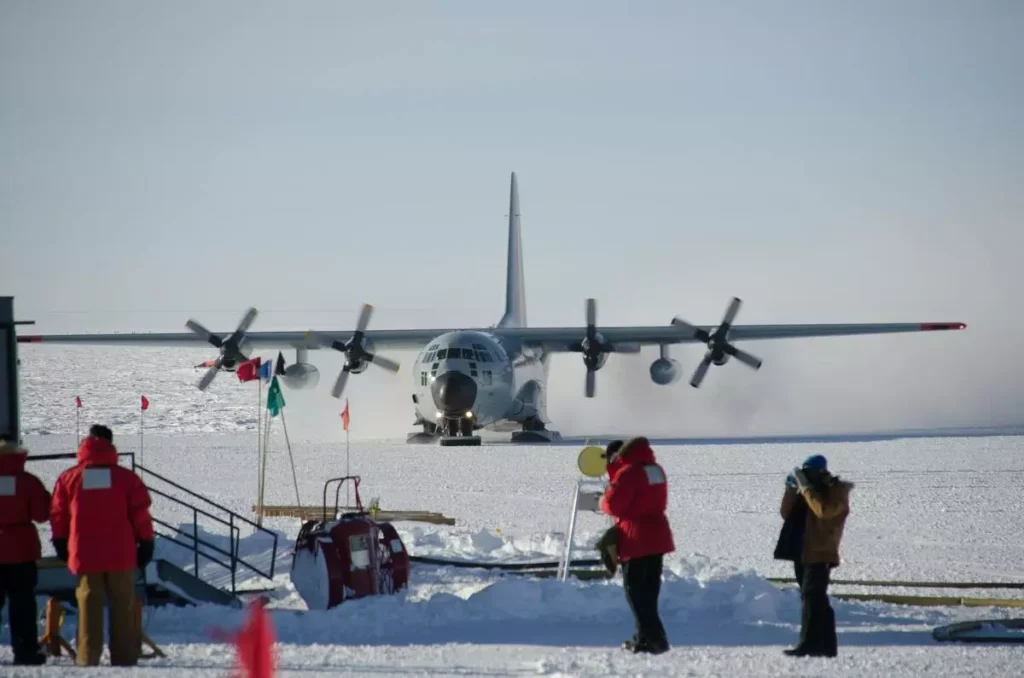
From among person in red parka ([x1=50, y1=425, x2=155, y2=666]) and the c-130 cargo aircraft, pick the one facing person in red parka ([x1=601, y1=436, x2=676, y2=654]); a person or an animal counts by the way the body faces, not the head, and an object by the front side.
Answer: the c-130 cargo aircraft

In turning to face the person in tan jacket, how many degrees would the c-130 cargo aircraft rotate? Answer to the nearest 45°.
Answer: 0° — it already faces them

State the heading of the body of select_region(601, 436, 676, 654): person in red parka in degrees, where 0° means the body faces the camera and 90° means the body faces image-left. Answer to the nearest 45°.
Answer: approximately 135°

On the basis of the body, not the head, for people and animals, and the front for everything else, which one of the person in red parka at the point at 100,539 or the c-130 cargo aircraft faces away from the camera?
the person in red parka

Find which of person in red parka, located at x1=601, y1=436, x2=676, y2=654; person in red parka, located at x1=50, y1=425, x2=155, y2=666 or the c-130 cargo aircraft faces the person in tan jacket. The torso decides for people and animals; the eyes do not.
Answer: the c-130 cargo aircraft

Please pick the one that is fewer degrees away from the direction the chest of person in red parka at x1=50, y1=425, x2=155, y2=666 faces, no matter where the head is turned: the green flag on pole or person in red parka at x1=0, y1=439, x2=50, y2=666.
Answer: the green flag on pole

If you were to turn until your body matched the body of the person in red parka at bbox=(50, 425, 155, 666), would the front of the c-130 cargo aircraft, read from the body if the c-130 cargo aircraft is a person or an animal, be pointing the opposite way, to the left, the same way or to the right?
the opposite way

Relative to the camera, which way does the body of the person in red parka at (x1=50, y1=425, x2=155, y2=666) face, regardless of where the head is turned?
away from the camera

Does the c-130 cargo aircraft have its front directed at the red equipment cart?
yes

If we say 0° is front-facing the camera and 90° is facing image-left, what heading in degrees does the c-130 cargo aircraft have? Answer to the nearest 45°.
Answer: approximately 0°

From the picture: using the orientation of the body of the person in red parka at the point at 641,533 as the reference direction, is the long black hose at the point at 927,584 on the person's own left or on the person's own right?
on the person's own right

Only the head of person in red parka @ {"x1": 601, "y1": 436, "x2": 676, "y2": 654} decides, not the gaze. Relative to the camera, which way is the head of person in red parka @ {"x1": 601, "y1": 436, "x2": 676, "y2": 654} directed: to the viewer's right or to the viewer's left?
to the viewer's left
